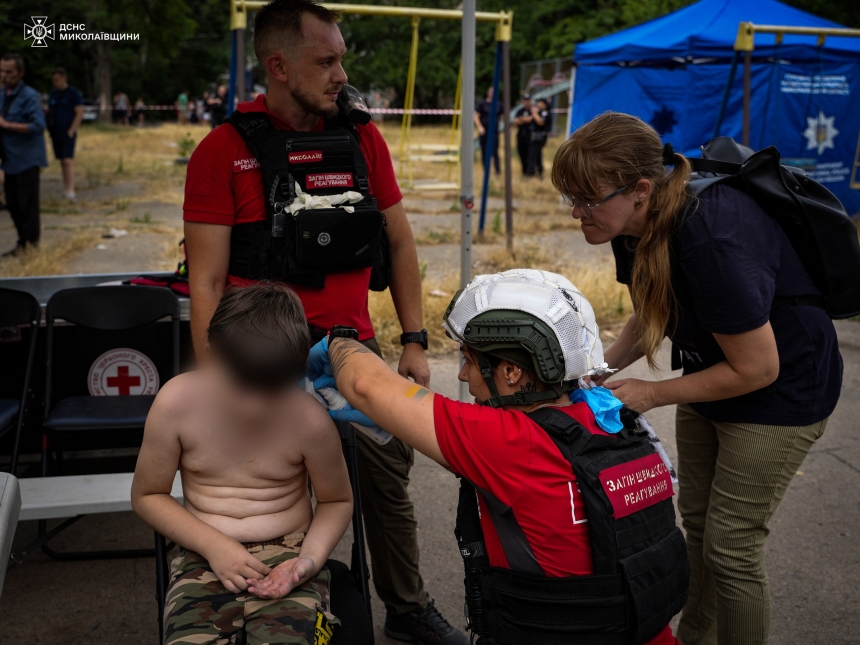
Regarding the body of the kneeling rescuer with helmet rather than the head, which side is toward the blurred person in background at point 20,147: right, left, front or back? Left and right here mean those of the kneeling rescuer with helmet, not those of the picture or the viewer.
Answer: front

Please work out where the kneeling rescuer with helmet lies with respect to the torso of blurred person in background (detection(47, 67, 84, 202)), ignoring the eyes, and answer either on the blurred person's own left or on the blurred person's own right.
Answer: on the blurred person's own left

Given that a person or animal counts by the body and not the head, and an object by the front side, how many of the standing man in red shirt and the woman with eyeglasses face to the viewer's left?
1

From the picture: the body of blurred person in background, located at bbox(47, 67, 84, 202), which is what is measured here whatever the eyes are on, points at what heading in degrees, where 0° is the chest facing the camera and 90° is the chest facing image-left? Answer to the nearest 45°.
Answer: approximately 45°

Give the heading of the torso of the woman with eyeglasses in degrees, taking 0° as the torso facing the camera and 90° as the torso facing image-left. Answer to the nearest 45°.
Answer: approximately 90°

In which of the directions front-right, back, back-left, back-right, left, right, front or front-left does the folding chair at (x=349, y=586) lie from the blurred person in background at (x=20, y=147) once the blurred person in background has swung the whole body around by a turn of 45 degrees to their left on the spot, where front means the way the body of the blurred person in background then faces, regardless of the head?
front

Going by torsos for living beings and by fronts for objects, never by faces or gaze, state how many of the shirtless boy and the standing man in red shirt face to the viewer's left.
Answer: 0

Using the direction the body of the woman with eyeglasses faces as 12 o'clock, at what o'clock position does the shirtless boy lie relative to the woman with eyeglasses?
The shirtless boy is roughly at 11 o'clock from the woman with eyeglasses.

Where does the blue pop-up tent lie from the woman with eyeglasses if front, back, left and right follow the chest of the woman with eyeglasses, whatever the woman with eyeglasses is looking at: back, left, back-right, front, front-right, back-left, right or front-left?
right

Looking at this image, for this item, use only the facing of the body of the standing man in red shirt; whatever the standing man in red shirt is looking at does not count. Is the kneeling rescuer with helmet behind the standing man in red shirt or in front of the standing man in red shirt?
in front
